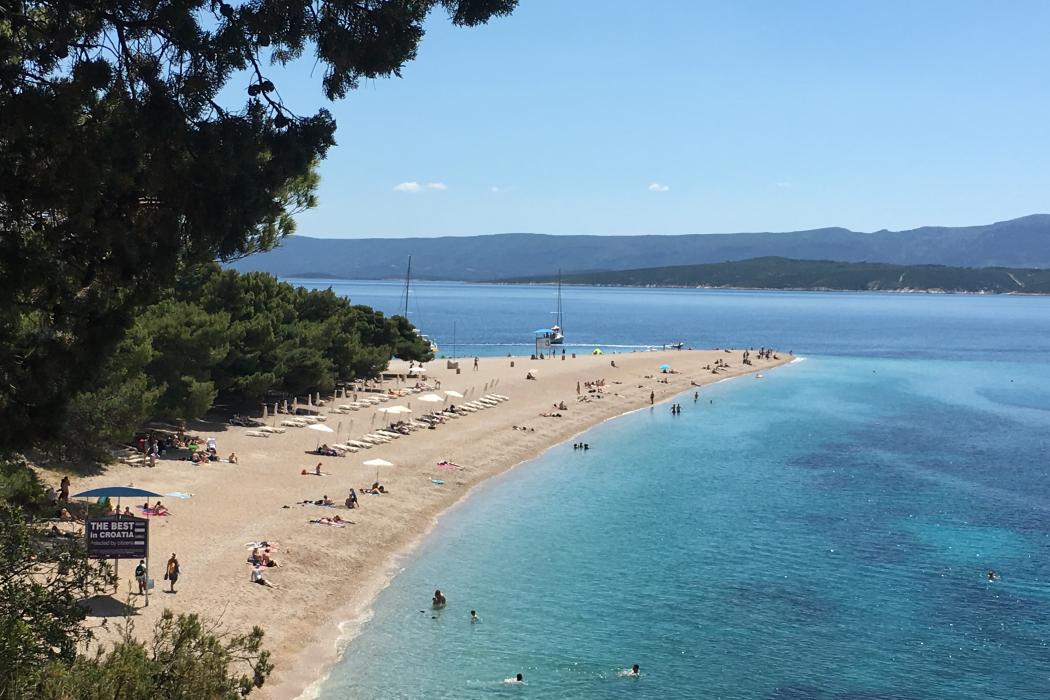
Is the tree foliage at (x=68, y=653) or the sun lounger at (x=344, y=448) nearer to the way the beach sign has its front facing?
the tree foliage

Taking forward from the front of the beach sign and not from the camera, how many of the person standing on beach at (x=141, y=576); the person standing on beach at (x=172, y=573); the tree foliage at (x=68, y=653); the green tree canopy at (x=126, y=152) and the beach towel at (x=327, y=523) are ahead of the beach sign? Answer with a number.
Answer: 2

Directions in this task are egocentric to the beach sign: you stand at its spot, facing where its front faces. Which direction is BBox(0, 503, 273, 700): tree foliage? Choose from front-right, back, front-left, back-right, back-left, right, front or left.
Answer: front

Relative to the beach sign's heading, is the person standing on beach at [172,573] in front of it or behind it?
behind

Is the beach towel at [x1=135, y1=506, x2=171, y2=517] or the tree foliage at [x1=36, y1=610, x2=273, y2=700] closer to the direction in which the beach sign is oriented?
the tree foliage

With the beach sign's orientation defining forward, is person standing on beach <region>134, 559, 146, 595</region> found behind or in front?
behind

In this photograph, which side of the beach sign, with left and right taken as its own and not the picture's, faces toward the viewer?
front

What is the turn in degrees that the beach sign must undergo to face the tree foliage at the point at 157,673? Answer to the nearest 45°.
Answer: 0° — it already faces it

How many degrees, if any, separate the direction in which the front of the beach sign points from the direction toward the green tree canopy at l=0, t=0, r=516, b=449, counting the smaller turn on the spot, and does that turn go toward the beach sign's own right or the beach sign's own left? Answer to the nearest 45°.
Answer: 0° — it already faces it

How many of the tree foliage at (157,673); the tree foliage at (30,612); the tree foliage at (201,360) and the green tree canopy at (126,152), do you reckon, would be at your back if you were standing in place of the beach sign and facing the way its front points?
1

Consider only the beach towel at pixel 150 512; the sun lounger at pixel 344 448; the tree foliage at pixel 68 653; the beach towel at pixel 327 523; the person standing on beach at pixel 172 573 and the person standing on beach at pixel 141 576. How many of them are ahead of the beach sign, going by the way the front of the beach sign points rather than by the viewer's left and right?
1

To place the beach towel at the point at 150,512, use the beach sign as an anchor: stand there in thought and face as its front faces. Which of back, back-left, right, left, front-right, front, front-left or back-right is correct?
back

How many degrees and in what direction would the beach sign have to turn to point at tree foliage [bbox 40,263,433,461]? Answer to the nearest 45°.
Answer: approximately 180°

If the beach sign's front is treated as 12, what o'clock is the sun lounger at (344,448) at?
The sun lounger is roughly at 7 o'clock from the beach sign.

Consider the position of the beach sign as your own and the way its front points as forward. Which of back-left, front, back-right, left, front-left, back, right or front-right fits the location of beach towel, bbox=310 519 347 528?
back-left
